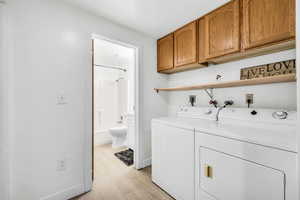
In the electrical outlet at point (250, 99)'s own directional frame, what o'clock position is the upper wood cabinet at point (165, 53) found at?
The upper wood cabinet is roughly at 3 o'clock from the electrical outlet.

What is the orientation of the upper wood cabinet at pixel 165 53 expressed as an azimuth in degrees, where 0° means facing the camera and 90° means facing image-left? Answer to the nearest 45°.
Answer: approximately 45°

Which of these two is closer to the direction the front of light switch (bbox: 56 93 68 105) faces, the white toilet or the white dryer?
the white dryer

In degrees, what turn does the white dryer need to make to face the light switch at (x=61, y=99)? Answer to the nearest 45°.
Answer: approximately 45° to its right

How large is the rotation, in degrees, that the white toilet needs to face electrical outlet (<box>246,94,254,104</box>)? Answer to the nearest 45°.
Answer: approximately 90° to its left

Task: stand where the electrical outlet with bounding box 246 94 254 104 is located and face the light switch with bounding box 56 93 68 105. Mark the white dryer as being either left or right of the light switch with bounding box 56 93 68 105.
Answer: left

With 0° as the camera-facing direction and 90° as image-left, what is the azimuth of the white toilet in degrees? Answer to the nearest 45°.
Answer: approximately 45°

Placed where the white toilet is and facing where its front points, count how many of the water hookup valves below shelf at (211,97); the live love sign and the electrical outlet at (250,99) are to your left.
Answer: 3

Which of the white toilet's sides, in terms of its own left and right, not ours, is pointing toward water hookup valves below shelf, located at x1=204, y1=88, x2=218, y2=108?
left
